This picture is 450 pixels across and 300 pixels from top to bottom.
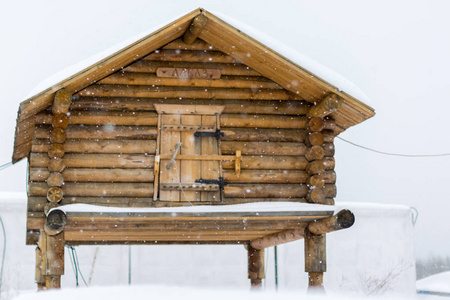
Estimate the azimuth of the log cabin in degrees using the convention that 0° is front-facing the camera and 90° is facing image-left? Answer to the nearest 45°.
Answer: approximately 0°
